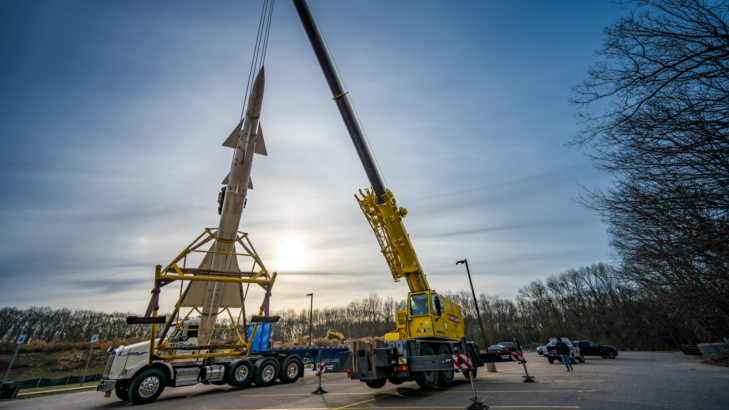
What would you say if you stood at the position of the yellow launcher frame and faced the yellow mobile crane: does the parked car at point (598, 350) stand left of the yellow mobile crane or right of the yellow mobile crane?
left

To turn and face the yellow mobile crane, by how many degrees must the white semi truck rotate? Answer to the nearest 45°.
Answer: approximately 180°

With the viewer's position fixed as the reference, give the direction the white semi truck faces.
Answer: facing the viewer and to the left of the viewer
